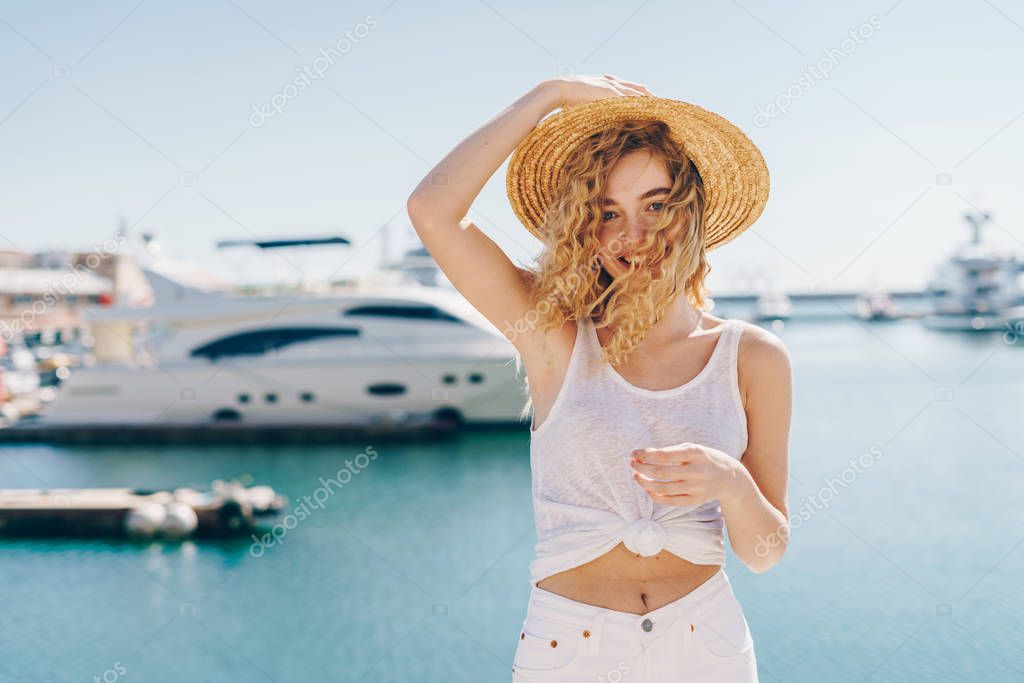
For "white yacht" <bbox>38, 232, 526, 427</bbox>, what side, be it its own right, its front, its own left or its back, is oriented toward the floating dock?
right

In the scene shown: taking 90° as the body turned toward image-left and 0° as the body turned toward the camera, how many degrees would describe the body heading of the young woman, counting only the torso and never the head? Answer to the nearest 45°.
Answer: approximately 0°

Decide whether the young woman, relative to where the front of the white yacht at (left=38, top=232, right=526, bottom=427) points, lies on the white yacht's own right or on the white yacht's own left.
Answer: on the white yacht's own right

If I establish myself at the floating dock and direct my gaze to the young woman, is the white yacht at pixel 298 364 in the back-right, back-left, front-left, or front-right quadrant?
back-left

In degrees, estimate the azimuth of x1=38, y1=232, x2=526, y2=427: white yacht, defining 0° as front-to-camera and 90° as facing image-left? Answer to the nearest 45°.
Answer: approximately 270°

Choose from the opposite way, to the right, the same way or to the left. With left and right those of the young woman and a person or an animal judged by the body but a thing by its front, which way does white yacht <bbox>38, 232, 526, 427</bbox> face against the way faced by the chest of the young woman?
to the left

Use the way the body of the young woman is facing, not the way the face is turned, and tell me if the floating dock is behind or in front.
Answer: behind

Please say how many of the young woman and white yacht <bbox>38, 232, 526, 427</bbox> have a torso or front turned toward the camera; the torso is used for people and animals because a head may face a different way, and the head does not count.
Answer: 1
